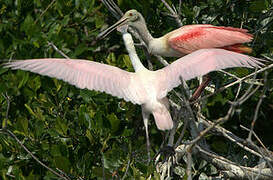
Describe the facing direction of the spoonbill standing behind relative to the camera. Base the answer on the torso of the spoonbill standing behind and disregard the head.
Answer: to the viewer's left

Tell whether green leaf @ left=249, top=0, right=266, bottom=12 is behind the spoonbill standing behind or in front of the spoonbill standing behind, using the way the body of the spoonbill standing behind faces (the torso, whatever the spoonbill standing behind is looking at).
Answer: behind

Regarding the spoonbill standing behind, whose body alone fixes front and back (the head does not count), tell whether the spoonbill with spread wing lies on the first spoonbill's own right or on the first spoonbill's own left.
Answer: on the first spoonbill's own left
